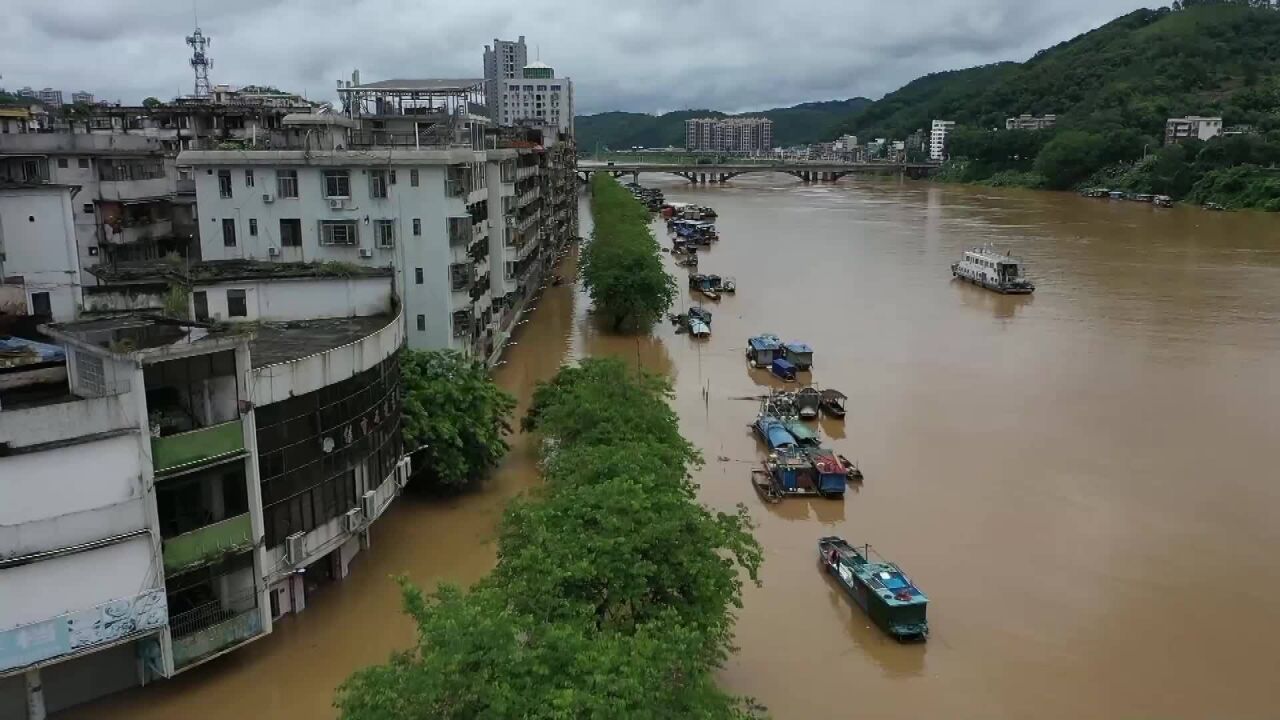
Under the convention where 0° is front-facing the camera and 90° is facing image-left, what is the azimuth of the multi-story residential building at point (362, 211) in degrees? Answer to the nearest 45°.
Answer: approximately 270°

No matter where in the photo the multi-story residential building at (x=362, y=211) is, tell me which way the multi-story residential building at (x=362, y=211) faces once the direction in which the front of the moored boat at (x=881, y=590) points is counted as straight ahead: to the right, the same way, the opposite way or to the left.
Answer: to the right

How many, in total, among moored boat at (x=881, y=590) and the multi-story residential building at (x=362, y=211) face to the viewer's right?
1

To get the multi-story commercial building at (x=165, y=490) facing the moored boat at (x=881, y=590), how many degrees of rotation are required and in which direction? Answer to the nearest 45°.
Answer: approximately 45° to its left

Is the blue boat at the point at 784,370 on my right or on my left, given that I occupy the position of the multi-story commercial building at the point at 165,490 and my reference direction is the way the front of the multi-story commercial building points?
on my left

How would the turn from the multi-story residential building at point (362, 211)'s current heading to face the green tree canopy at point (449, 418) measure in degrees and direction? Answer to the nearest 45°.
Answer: approximately 90° to its right

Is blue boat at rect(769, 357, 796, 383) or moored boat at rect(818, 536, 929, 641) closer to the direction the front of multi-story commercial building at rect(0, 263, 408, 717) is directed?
the moored boat

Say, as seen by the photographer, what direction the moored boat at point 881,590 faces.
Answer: facing away from the viewer and to the left of the viewer

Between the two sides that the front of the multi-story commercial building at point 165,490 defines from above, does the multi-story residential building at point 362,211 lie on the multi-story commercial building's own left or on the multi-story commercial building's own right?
on the multi-story commercial building's own left
